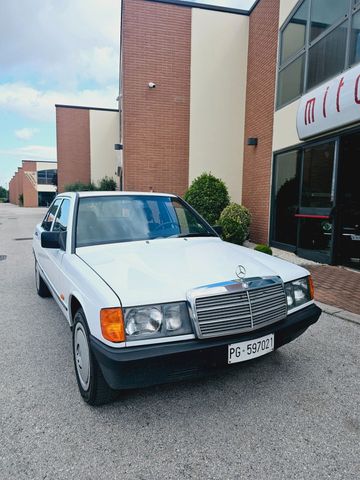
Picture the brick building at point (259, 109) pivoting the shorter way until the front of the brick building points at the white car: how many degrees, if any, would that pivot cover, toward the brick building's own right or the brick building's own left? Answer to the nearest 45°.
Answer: approximately 45° to the brick building's own left

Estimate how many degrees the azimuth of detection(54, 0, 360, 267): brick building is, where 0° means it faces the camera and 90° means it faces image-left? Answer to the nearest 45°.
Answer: approximately 45°

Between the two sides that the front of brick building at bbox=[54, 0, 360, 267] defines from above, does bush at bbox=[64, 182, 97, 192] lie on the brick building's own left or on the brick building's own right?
on the brick building's own right

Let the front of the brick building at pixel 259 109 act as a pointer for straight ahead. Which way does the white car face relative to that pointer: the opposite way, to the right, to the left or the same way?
to the left

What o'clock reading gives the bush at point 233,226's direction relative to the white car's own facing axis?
The bush is roughly at 8 o'clock from the white car.

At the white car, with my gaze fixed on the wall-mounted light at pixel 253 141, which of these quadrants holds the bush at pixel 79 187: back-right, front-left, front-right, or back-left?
front-left

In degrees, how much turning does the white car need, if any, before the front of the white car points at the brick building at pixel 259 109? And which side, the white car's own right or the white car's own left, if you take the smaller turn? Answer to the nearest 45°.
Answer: approximately 135° to the white car's own left

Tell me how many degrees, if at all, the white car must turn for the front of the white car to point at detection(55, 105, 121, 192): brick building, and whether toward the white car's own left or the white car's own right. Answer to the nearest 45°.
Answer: approximately 135° to the white car's own left

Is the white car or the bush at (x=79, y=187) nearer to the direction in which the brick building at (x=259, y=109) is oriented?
the white car

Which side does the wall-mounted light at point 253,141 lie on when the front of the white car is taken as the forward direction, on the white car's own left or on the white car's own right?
on the white car's own left

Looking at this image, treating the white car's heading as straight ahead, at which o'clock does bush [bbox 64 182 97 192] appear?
The bush is roughly at 7 o'clock from the white car.

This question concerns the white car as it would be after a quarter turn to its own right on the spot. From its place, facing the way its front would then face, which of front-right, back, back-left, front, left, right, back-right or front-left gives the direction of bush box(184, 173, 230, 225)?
back-right

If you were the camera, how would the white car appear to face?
facing the viewer and to the right of the viewer

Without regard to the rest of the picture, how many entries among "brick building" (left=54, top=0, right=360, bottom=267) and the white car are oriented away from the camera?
0
